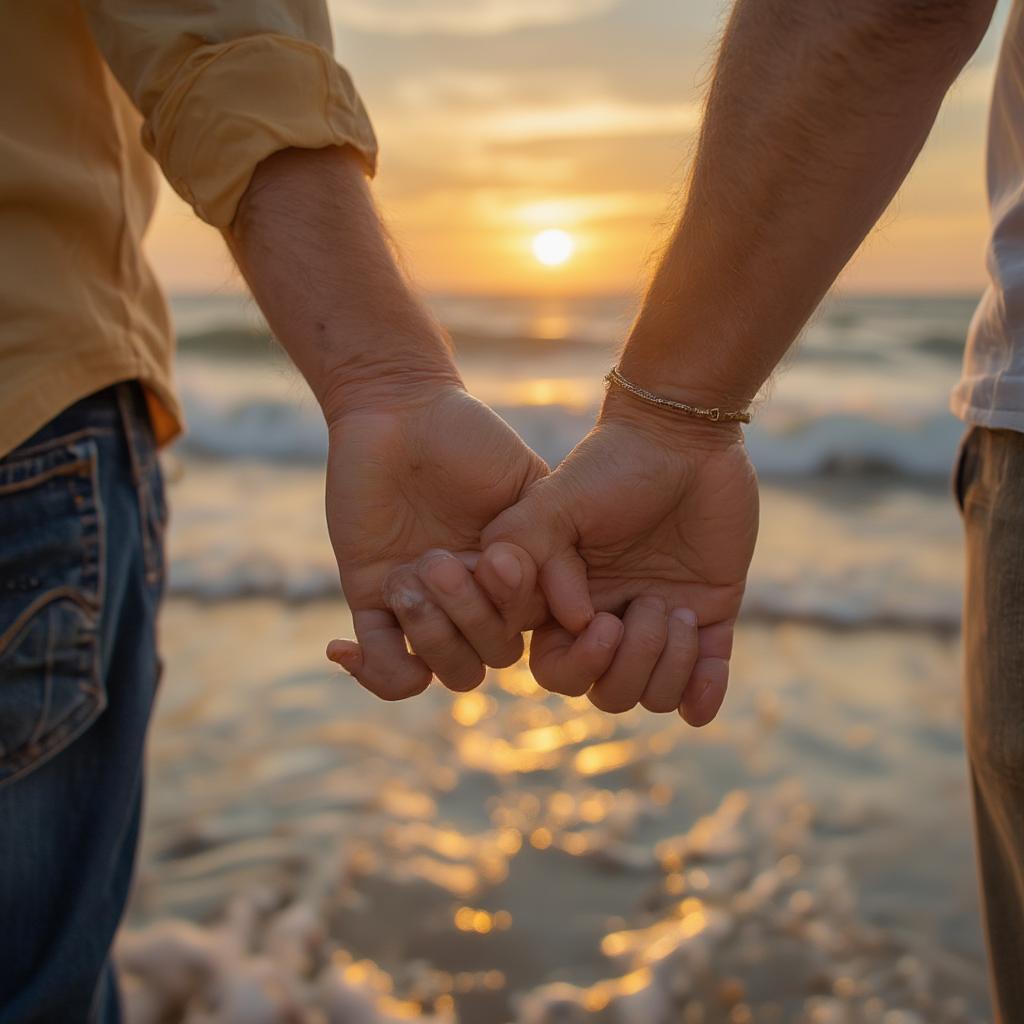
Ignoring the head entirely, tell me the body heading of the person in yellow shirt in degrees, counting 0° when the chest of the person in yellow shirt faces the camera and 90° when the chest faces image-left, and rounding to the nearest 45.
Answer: approximately 180°
